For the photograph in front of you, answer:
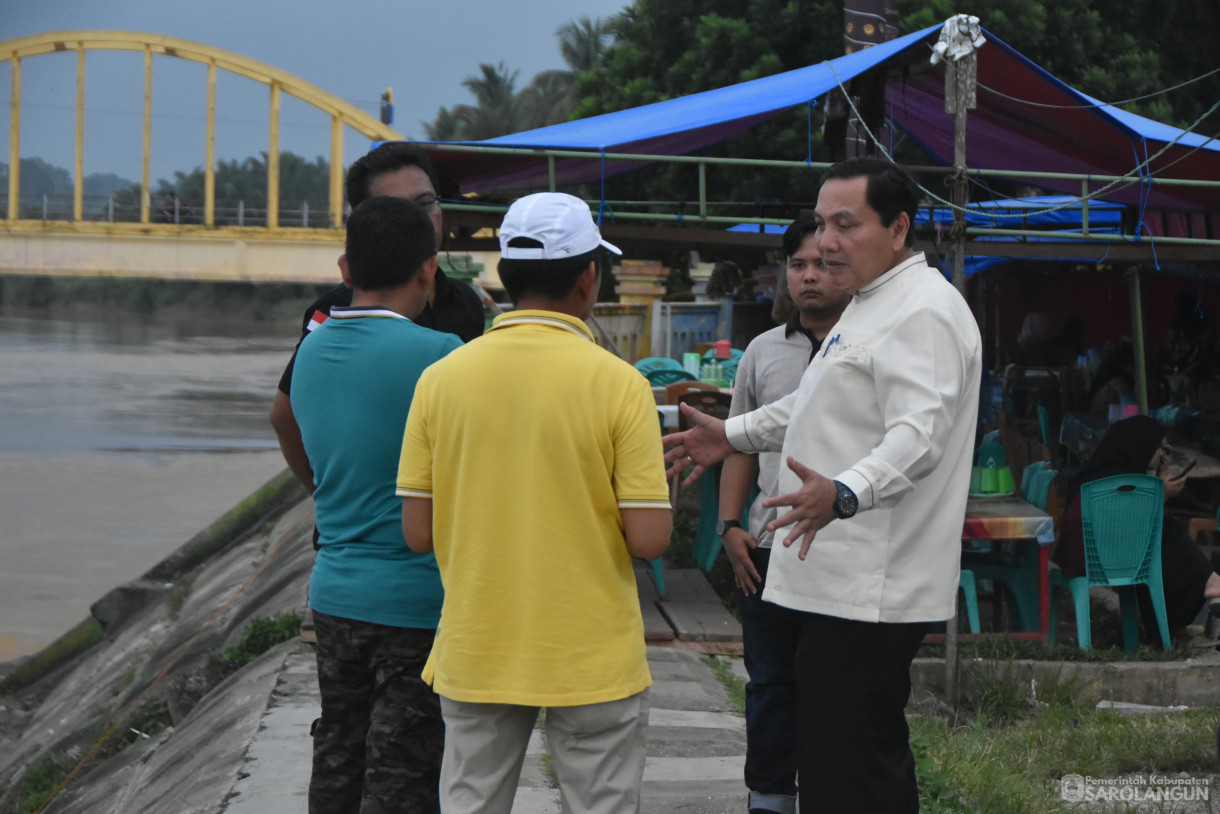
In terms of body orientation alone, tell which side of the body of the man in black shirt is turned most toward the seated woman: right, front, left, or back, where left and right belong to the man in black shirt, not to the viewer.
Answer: left

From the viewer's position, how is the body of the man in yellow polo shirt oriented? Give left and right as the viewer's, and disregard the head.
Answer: facing away from the viewer

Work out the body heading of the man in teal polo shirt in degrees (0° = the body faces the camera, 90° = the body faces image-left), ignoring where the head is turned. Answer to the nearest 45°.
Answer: approximately 225°

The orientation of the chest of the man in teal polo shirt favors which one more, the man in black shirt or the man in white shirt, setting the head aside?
the man in black shirt

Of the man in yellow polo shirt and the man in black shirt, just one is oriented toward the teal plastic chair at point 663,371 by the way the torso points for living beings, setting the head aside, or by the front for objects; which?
the man in yellow polo shirt

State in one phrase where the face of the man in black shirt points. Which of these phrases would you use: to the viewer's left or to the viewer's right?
to the viewer's right
